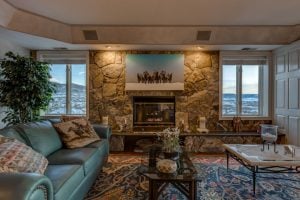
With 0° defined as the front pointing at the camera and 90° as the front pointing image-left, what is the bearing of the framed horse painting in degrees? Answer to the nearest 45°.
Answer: approximately 0°

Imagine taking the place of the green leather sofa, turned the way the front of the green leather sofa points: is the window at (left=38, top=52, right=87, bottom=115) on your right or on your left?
on your left

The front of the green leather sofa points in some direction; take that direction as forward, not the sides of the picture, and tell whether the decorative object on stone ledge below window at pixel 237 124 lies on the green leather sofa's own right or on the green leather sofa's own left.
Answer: on the green leather sofa's own left

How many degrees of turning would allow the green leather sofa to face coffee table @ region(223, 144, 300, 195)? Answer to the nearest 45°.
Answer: approximately 45° to its left

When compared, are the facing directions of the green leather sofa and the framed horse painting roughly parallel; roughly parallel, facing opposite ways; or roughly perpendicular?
roughly perpendicular

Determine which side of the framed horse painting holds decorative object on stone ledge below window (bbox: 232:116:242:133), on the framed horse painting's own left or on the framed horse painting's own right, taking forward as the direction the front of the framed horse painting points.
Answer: on the framed horse painting's own left

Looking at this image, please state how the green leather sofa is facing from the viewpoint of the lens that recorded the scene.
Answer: facing the viewer and to the right of the viewer

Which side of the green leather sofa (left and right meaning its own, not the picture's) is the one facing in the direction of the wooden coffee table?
front

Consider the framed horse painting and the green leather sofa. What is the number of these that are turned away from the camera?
0

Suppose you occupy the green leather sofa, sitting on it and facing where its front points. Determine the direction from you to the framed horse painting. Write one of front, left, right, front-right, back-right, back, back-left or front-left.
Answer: left

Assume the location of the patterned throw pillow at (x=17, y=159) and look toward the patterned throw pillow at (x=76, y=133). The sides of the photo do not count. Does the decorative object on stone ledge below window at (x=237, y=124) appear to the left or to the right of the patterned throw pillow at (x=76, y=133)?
right
